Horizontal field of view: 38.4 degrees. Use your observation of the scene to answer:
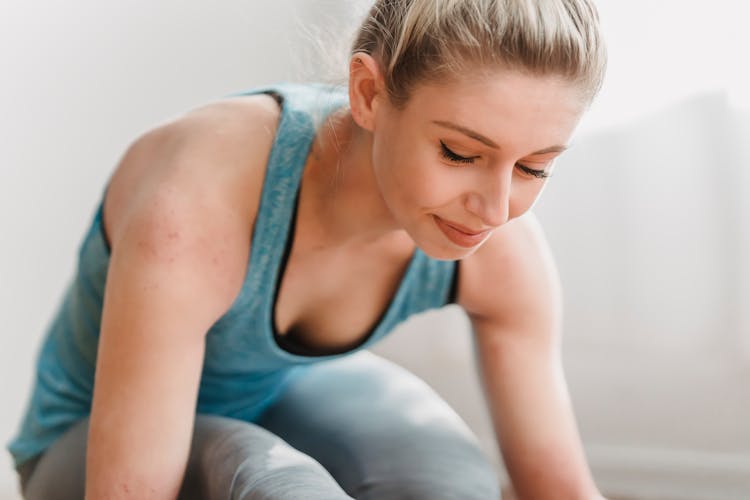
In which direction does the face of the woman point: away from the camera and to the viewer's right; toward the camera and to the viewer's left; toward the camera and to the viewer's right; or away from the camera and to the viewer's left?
toward the camera and to the viewer's right

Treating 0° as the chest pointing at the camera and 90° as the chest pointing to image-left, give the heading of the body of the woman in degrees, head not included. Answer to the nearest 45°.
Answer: approximately 315°
